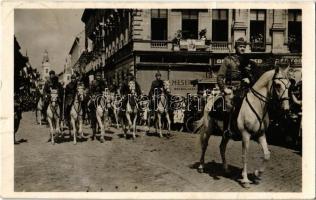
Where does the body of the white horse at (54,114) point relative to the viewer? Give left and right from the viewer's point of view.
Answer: facing the viewer

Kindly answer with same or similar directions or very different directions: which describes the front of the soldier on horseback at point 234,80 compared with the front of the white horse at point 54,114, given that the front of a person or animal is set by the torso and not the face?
same or similar directions

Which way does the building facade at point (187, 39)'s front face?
toward the camera

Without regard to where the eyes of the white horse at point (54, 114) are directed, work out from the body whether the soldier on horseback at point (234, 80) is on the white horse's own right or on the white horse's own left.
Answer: on the white horse's own left

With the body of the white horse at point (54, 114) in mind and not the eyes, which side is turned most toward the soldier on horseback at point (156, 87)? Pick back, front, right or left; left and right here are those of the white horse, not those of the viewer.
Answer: left

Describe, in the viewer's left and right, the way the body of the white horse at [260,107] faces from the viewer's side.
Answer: facing the viewer and to the right of the viewer

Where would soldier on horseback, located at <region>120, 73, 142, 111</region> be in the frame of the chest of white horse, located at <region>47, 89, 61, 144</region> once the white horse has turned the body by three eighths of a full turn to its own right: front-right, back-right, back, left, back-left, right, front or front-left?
back-right

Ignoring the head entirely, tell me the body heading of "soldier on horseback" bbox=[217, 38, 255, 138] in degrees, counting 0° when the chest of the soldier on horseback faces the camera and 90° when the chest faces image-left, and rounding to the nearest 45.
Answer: approximately 315°
